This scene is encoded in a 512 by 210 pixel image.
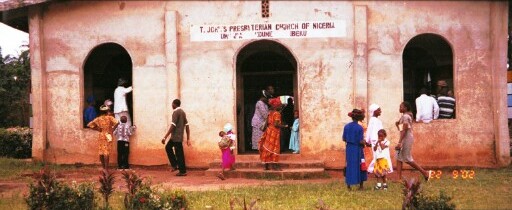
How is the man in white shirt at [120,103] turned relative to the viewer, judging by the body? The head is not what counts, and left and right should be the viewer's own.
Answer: facing away from the viewer and to the right of the viewer

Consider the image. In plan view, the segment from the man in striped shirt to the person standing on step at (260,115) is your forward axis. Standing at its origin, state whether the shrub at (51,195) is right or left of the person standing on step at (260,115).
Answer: left
